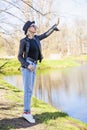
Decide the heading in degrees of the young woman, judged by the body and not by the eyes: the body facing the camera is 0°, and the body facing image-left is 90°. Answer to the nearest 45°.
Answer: approximately 315°
